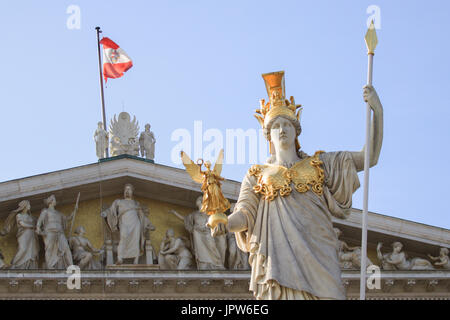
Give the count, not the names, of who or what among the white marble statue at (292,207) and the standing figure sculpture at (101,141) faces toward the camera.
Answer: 2

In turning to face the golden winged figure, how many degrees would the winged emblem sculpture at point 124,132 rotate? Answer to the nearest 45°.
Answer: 0° — it already faces it

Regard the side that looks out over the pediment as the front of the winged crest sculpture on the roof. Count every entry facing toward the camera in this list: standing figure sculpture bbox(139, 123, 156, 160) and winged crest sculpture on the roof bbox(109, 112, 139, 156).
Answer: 2

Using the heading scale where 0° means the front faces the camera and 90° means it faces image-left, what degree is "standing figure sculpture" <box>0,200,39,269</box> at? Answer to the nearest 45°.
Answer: approximately 315°
